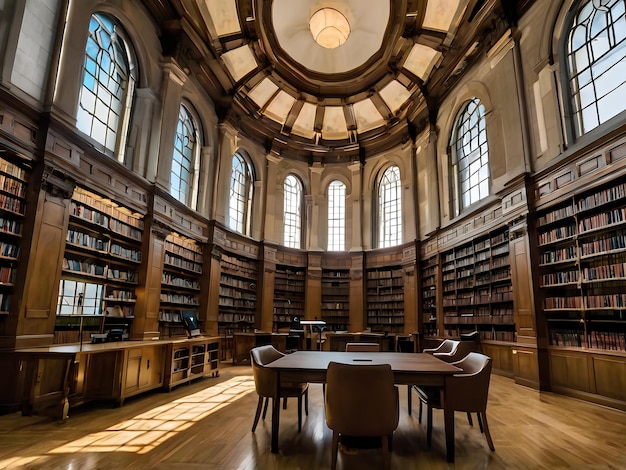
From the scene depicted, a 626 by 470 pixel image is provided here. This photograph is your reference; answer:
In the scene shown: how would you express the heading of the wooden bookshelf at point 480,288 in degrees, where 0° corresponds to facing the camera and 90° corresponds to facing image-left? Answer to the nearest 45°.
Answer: approximately 45°

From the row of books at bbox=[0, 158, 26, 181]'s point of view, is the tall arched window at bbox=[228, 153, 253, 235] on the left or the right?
on its left

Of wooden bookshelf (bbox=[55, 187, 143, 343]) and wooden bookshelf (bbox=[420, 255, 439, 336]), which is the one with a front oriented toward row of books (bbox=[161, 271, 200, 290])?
wooden bookshelf (bbox=[420, 255, 439, 336])

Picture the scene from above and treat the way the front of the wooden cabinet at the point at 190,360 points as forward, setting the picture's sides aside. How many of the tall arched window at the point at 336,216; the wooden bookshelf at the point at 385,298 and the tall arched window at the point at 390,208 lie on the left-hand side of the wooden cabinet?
3

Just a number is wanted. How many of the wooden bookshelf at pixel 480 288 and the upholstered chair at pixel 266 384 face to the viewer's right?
1

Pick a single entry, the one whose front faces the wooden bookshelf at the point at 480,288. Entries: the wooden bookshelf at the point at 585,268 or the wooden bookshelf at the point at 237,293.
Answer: the wooden bookshelf at the point at 237,293
